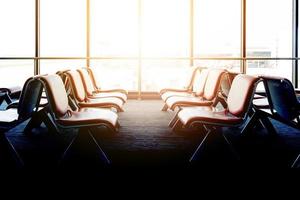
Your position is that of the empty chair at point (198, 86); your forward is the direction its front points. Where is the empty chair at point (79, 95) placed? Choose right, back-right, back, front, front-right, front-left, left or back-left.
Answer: front-left

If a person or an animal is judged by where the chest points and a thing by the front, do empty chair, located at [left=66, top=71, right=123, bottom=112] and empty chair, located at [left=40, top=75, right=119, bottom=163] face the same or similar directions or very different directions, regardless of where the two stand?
same or similar directions

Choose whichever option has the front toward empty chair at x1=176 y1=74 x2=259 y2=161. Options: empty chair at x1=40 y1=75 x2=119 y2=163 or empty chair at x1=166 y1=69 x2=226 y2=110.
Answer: empty chair at x1=40 y1=75 x2=119 y2=163

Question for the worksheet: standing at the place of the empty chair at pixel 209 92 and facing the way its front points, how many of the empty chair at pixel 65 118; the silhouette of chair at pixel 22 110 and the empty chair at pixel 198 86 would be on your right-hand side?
1

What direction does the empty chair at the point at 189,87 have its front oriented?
to the viewer's left

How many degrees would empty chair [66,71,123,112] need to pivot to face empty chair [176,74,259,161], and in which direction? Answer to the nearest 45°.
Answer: approximately 45° to its right

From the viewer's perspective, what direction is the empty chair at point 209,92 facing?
to the viewer's left

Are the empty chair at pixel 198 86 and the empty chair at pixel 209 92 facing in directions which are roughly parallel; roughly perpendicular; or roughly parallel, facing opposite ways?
roughly parallel

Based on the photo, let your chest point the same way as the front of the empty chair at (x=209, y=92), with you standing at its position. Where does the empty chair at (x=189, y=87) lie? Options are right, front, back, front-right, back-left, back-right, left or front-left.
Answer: right

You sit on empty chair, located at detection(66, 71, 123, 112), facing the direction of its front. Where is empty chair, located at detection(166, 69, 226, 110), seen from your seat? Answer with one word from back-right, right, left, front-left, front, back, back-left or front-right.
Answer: front

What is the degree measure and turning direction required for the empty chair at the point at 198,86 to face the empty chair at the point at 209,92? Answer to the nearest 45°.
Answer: approximately 90° to its left

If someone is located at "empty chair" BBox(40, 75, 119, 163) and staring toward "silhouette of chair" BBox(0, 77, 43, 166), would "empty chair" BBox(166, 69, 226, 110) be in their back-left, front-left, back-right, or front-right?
back-right

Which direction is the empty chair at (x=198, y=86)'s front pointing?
to the viewer's left

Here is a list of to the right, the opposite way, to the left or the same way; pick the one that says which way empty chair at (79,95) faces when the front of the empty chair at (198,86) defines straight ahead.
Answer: the opposite way

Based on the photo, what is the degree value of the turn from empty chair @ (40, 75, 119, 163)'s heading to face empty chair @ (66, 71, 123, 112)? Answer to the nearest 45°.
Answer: approximately 90° to its left

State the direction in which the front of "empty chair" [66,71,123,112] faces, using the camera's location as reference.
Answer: facing to the right of the viewer

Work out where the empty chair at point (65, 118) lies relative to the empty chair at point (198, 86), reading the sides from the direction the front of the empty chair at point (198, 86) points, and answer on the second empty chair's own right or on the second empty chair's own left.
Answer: on the second empty chair's own left

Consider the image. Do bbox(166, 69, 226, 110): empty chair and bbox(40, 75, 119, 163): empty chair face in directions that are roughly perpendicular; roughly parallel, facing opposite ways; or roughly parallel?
roughly parallel, facing opposite ways

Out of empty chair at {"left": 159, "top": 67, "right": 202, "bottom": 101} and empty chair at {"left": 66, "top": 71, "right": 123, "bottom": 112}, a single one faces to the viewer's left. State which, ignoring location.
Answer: empty chair at {"left": 159, "top": 67, "right": 202, "bottom": 101}

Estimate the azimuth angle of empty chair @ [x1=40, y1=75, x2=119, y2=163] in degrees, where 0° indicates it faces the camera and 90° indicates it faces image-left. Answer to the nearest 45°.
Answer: approximately 270°
